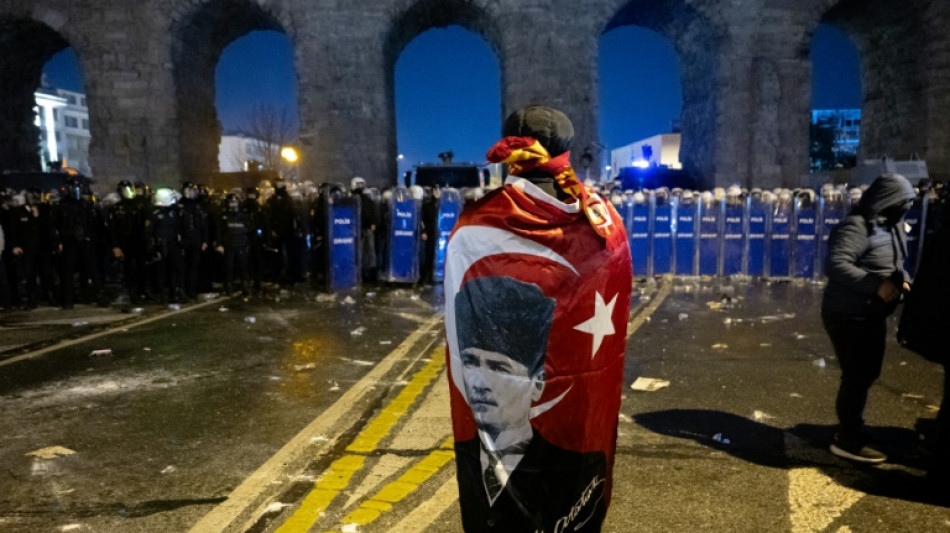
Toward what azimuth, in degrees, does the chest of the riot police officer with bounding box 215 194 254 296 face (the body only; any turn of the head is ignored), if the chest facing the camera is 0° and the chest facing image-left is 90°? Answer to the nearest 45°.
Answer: approximately 0°

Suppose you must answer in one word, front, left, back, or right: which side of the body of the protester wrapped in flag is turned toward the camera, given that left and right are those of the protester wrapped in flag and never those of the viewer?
back

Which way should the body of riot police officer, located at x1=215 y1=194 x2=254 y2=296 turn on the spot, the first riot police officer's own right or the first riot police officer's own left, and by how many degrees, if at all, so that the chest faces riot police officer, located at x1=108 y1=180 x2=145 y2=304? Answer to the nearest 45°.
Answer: approximately 90° to the first riot police officer's own right

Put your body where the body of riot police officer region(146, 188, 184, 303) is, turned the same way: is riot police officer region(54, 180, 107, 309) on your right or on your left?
on your right

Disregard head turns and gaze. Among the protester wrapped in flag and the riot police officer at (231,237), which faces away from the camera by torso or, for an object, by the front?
the protester wrapped in flag

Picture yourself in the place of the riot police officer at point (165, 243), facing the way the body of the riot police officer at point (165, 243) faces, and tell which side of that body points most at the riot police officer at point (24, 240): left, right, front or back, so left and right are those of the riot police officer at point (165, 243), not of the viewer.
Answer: right

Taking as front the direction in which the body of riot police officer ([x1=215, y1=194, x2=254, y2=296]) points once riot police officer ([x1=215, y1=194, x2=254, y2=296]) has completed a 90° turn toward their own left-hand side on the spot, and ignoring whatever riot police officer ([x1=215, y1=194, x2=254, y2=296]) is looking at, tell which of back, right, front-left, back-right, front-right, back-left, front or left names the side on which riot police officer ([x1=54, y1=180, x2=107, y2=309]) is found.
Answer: back

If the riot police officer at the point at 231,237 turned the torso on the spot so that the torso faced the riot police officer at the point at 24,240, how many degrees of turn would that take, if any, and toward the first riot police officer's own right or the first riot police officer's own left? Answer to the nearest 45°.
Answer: approximately 90° to the first riot police officer's own right
